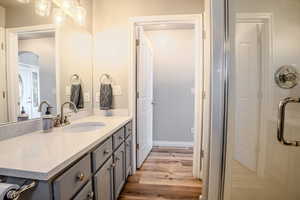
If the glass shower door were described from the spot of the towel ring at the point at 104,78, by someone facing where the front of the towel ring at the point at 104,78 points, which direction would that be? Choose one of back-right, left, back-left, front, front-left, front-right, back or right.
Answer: front-left

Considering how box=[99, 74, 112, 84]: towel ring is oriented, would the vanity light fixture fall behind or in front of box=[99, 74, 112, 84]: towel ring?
in front

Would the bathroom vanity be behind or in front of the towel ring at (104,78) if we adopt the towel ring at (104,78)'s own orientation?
in front

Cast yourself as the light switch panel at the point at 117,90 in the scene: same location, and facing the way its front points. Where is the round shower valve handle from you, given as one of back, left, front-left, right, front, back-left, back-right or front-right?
front-left

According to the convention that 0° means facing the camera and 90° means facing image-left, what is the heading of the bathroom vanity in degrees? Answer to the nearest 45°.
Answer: approximately 315°

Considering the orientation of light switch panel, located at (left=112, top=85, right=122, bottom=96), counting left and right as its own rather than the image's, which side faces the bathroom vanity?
front

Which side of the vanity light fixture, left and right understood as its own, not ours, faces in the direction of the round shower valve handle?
front
